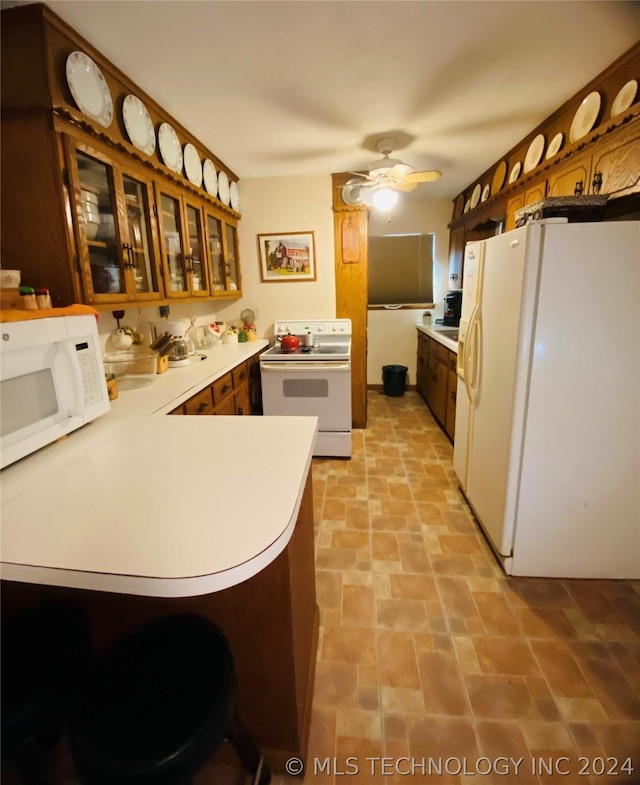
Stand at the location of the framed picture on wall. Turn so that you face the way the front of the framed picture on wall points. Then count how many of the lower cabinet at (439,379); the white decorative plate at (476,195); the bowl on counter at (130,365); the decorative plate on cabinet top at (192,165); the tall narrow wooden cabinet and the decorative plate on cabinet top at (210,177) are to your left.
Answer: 3

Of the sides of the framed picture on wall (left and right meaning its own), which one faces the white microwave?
front

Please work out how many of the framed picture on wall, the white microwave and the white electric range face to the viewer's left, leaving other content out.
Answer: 0

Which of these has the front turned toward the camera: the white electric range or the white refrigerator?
the white electric range

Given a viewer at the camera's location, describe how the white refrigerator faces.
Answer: facing to the left of the viewer

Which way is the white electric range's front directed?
toward the camera

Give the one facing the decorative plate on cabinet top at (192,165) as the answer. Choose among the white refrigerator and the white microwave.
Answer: the white refrigerator

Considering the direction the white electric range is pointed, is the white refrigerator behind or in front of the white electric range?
in front

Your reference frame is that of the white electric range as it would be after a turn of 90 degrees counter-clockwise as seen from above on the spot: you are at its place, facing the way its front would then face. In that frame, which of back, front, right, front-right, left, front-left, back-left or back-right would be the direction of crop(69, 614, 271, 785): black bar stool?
right

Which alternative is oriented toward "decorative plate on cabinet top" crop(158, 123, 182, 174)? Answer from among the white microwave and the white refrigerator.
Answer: the white refrigerator

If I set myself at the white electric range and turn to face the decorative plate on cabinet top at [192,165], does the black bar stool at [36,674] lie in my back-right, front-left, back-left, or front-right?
front-left

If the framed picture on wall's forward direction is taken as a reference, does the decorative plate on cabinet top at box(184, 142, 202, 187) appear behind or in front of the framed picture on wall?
in front
